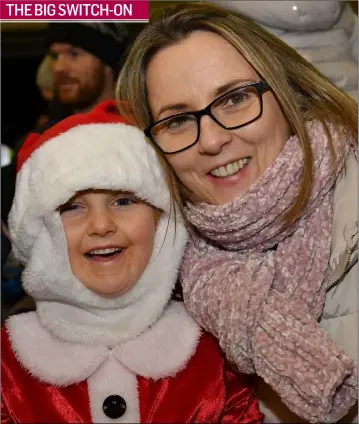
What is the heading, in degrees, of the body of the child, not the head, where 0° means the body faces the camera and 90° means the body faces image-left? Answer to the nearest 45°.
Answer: approximately 0°
